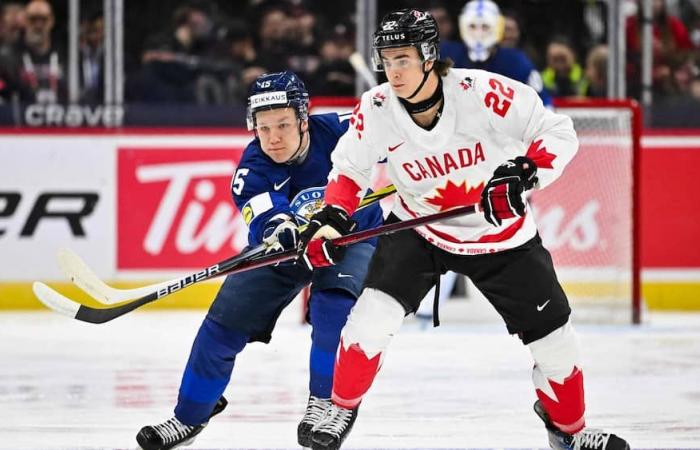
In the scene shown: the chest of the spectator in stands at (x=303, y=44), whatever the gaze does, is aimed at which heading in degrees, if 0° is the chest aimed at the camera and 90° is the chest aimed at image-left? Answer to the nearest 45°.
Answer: approximately 0°

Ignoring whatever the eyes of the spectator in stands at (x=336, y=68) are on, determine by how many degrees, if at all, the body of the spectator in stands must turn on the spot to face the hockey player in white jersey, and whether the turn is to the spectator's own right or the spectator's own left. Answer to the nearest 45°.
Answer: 0° — they already face them

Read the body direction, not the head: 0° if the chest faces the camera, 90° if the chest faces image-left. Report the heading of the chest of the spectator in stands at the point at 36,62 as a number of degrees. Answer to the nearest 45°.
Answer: approximately 0°

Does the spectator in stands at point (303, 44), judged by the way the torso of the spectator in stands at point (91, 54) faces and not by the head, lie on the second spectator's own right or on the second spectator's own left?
on the second spectator's own left
